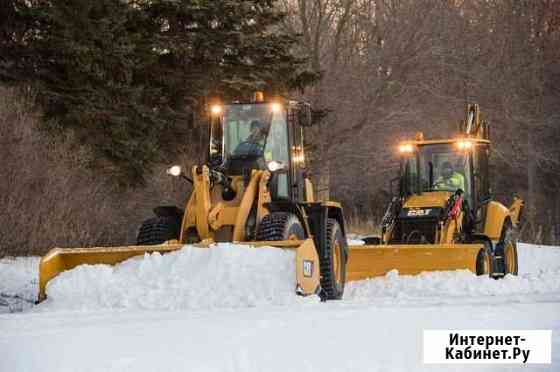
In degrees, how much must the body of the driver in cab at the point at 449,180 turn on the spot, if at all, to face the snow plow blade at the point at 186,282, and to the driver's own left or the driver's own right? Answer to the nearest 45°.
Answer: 0° — they already face it

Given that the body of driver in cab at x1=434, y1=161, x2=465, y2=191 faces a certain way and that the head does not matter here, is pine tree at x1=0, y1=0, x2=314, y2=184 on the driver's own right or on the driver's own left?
on the driver's own right

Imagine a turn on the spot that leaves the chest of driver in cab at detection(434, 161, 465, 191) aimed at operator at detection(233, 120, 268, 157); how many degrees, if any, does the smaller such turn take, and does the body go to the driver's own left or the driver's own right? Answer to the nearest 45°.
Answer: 0° — they already face them

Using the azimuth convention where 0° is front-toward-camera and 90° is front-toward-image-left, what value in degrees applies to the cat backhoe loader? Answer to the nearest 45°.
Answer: approximately 45°

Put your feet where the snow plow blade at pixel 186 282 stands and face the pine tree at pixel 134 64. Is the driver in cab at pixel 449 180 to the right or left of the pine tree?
right

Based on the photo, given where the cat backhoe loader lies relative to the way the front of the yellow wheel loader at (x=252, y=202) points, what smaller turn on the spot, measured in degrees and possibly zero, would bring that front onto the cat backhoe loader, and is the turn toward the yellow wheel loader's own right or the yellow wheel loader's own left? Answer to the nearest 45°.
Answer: approximately 180°

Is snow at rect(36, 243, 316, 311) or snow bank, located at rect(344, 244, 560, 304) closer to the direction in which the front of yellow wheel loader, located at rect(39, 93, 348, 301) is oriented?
the snow

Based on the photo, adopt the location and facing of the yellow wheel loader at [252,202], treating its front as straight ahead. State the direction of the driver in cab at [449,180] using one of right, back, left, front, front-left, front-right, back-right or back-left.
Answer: back

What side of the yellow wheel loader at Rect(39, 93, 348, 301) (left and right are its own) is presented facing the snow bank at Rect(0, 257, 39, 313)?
right

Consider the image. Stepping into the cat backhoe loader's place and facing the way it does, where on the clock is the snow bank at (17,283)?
The snow bank is roughly at 1 o'clock from the cat backhoe loader.

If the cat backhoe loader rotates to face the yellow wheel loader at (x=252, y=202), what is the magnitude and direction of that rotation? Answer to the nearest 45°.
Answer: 0° — it already faces it
